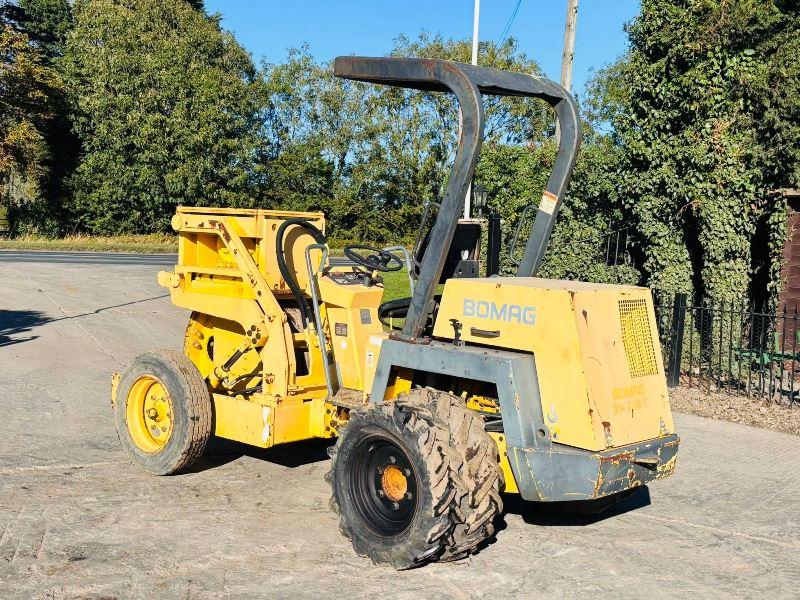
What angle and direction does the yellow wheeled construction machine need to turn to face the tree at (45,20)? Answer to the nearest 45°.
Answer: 0° — it already faces it

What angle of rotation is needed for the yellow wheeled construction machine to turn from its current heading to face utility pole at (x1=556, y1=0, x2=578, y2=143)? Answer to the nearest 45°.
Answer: approximately 45° to its right

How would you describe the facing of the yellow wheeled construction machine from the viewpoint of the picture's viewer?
facing away from the viewer and to the left of the viewer

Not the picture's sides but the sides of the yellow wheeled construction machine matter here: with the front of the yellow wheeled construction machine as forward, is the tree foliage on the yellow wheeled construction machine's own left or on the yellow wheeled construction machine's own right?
on the yellow wheeled construction machine's own right

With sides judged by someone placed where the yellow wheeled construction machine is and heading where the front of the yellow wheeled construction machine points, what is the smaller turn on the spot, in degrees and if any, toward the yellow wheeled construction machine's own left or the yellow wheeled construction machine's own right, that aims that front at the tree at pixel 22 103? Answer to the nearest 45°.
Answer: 0° — it already faces it

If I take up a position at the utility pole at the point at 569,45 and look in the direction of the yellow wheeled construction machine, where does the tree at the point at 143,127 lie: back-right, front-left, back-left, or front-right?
back-right

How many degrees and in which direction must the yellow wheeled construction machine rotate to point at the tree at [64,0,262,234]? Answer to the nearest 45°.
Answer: approximately 45° to its right

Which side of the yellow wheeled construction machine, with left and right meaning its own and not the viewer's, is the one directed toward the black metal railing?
right

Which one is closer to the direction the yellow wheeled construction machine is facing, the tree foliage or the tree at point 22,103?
the tree
